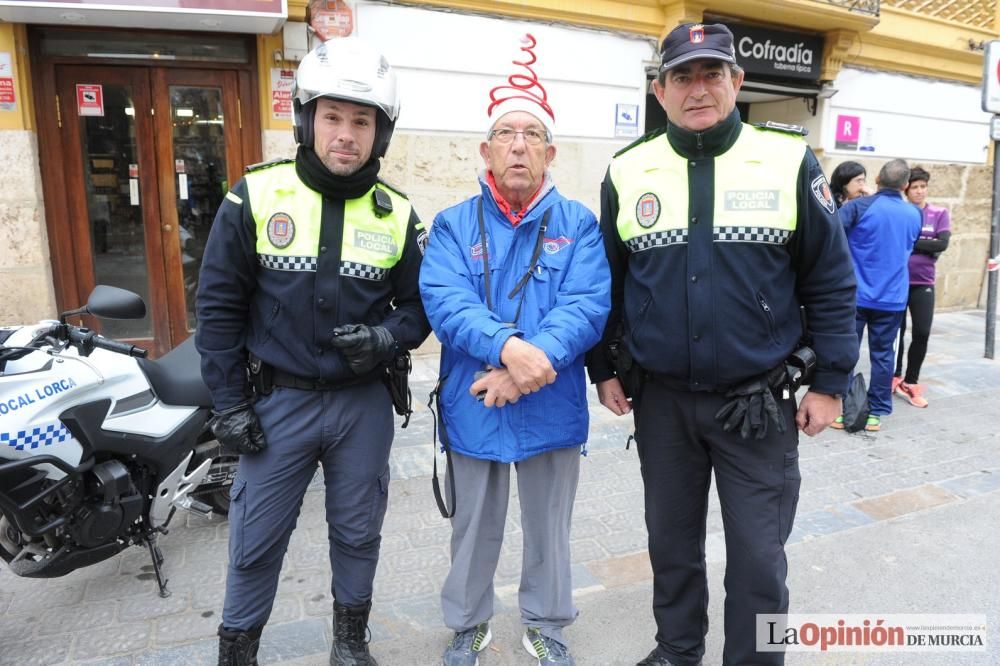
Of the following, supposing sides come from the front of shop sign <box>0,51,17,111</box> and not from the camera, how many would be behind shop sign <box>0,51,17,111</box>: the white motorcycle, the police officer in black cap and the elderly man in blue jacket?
0

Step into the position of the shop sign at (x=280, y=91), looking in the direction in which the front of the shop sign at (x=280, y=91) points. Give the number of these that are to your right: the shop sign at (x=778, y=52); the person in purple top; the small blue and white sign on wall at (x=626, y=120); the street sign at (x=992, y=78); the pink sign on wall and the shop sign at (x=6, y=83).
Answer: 1

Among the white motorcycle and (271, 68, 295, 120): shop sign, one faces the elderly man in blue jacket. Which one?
the shop sign

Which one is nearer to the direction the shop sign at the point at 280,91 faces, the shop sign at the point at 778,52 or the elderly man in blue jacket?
the elderly man in blue jacket

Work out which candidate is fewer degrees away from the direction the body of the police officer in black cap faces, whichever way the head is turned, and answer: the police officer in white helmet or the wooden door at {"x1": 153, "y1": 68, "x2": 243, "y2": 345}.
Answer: the police officer in white helmet

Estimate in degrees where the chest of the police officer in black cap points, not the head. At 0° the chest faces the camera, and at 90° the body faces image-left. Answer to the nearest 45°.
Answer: approximately 0°

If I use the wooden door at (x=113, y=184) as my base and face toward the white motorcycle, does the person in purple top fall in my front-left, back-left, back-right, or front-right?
front-left

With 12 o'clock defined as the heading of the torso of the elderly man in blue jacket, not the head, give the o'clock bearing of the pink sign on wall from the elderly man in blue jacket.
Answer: The pink sign on wall is roughly at 7 o'clock from the elderly man in blue jacket.

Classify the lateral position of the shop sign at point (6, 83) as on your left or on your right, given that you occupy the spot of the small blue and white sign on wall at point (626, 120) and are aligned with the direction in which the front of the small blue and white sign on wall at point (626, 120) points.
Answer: on your right

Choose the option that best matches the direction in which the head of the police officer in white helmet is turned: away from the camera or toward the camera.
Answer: toward the camera

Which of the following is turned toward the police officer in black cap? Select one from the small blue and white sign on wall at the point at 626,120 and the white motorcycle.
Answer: the small blue and white sign on wall

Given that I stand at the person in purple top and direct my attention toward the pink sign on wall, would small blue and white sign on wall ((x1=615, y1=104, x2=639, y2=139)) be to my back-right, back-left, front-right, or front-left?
front-left

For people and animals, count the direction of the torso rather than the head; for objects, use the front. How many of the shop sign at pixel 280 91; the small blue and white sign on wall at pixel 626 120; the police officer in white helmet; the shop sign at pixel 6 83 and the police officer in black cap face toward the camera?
5

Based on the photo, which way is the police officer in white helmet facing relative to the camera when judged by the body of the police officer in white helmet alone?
toward the camera

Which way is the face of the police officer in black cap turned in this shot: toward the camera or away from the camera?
toward the camera

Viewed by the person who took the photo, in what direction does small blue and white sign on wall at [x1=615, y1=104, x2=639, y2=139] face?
facing the viewer

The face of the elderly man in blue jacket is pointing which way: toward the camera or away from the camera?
toward the camera

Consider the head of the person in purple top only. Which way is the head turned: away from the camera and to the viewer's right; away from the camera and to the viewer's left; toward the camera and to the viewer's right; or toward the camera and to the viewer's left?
toward the camera and to the viewer's left
